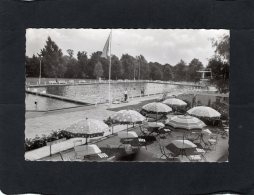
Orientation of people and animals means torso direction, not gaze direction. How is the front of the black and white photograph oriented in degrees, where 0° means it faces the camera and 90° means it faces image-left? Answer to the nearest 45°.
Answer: approximately 0°
